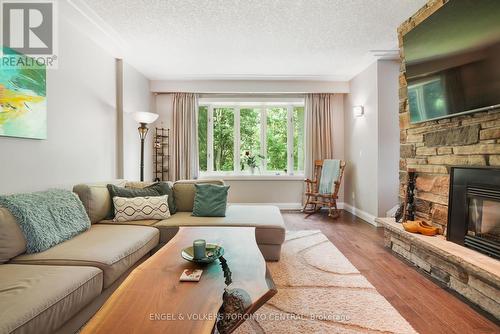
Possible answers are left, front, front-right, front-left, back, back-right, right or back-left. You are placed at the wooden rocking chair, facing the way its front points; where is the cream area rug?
front-left

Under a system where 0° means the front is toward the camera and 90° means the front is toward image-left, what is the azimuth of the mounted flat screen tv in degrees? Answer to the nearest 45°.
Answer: approximately 45°

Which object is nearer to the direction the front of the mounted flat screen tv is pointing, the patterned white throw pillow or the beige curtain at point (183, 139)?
the patterned white throw pillow

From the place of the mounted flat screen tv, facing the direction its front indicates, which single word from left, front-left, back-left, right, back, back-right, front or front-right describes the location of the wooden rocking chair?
right

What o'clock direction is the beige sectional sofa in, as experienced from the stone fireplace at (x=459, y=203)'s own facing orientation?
The beige sectional sofa is roughly at 12 o'clock from the stone fireplace.

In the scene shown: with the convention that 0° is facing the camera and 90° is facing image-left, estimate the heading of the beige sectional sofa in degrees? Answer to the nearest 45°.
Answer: approximately 315°

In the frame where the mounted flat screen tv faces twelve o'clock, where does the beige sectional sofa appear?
The beige sectional sofa is roughly at 12 o'clock from the mounted flat screen tv.

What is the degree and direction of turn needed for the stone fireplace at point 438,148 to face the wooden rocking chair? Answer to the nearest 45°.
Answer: approximately 90° to its right

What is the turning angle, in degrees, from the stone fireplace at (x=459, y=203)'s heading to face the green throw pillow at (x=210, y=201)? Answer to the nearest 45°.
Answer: approximately 45° to its right
